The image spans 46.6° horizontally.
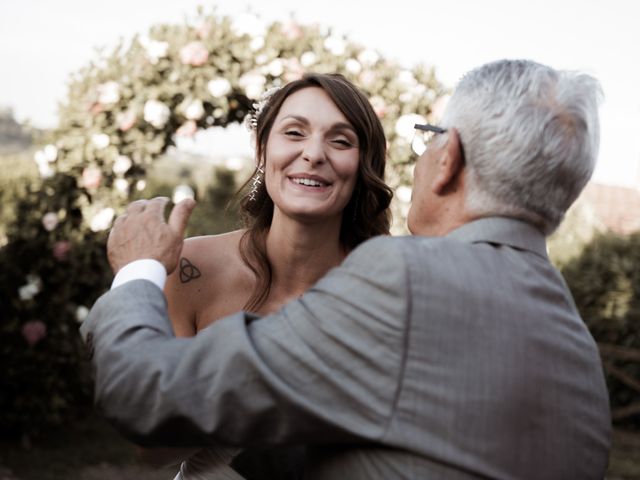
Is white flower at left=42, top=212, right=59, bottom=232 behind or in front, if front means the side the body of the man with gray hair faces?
in front

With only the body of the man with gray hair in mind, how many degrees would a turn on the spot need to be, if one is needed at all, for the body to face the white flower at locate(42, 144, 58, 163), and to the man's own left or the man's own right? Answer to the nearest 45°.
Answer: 0° — they already face it

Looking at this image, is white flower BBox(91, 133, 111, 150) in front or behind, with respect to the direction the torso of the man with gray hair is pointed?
in front

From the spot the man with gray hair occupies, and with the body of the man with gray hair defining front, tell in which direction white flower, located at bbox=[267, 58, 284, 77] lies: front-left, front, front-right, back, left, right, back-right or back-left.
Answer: front-right

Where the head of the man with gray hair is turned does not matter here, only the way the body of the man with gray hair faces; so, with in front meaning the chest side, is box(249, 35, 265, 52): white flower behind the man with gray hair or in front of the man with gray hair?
in front

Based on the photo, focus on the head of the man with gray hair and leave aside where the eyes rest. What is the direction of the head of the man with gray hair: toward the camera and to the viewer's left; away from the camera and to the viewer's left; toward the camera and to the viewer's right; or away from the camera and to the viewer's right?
away from the camera and to the viewer's left

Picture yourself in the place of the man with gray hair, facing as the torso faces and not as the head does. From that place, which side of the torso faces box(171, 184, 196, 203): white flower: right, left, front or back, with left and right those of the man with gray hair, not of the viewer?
front

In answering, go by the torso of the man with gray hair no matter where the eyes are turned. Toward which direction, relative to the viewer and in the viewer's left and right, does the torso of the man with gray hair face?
facing away from the viewer and to the left of the viewer
